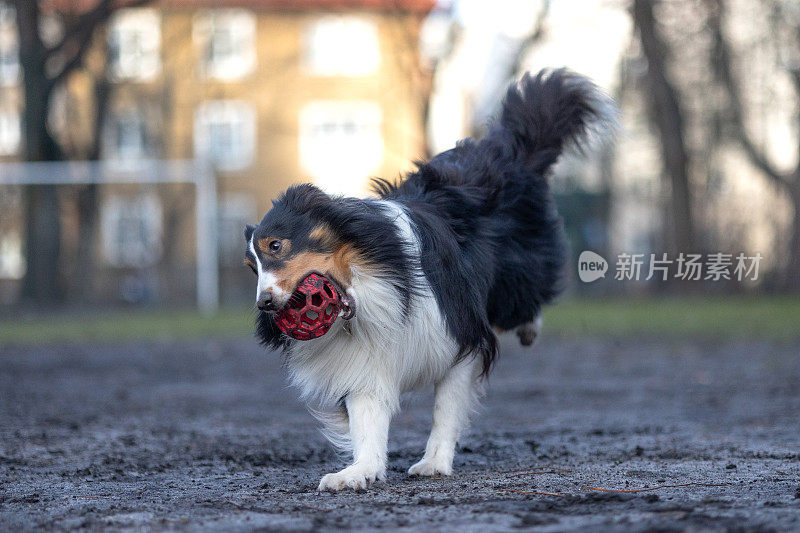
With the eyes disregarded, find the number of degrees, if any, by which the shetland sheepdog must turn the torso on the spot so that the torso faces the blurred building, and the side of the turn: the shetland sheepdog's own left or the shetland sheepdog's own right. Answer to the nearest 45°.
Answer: approximately 135° to the shetland sheepdog's own right

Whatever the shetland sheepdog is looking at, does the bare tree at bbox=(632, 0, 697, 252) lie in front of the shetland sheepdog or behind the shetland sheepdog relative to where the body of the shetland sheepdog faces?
behind

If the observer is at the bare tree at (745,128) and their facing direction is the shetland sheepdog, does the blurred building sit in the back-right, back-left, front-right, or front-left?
back-right

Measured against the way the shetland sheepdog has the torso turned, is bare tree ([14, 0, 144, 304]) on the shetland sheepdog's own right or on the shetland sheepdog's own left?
on the shetland sheepdog's own right

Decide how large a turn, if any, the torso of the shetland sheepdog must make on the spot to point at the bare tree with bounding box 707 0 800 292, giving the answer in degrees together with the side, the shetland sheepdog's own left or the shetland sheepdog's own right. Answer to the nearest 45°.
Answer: approximately 135° to the shetland sheepdog's own right

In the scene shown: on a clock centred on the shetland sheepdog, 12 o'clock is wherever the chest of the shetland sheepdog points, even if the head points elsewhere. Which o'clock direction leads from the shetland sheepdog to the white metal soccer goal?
The white metal soccer goal is roughly at 4 o'clock from the shetland sheepdog.

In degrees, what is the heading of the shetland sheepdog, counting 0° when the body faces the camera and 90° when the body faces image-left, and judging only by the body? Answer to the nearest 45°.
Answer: approximately 45°
